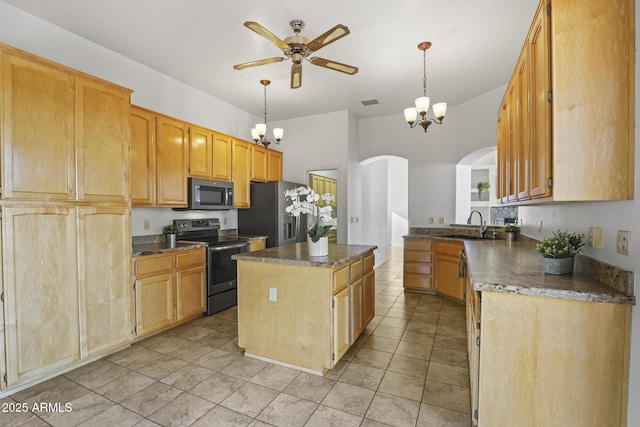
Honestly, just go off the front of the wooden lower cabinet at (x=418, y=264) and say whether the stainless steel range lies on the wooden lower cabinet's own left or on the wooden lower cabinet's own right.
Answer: on the wooden lower cabinet's own right

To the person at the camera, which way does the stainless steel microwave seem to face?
facing the viewer and to the right of the viewer

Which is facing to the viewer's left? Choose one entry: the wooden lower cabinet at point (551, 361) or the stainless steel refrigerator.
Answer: the wooden lower cabinet

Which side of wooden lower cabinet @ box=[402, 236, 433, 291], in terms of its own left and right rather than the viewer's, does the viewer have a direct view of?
front

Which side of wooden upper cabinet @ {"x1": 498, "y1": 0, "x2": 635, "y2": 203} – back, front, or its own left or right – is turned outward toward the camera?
left

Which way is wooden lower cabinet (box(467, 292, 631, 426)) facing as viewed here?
to the viewer's left

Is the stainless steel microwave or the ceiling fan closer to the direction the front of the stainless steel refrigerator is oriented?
the ceiling fan

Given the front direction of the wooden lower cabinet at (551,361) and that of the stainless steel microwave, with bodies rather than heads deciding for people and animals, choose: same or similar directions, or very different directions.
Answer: very different directions

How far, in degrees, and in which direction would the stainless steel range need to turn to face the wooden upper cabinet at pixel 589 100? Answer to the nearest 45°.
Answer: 0° — it already faces it

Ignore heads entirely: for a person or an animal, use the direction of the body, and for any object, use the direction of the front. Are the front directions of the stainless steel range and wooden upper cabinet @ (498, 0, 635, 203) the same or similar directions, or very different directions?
very different directions

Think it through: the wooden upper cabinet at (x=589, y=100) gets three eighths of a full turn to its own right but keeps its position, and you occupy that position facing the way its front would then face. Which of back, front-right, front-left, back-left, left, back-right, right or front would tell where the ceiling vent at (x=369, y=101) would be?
left

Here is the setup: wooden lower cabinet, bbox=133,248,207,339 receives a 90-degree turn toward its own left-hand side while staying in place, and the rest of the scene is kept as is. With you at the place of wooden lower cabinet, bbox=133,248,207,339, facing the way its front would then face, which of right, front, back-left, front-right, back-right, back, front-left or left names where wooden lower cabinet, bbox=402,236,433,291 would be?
front-right

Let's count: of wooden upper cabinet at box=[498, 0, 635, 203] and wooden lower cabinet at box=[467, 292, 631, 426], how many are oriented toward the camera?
0
